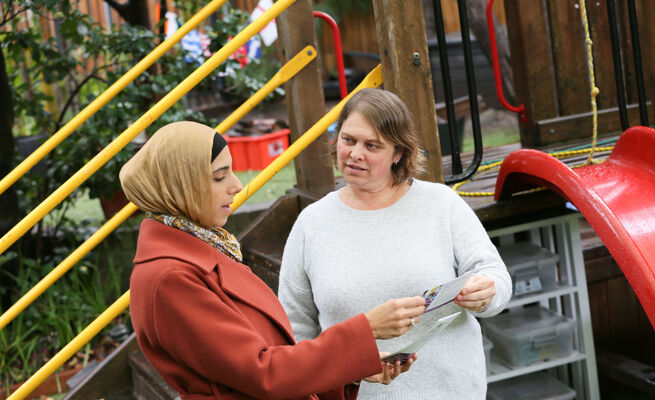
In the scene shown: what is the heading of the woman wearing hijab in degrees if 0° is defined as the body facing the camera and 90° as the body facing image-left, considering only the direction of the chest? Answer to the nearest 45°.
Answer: approximately 270°

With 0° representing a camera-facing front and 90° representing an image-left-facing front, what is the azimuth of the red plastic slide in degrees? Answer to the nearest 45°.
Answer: approximately 315°

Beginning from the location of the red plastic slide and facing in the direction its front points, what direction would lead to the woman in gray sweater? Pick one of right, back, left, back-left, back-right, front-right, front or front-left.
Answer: right

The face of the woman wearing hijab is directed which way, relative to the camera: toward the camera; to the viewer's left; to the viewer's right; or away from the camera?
to the viewer's right

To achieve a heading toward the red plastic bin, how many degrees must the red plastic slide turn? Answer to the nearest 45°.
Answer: approximately 180°
